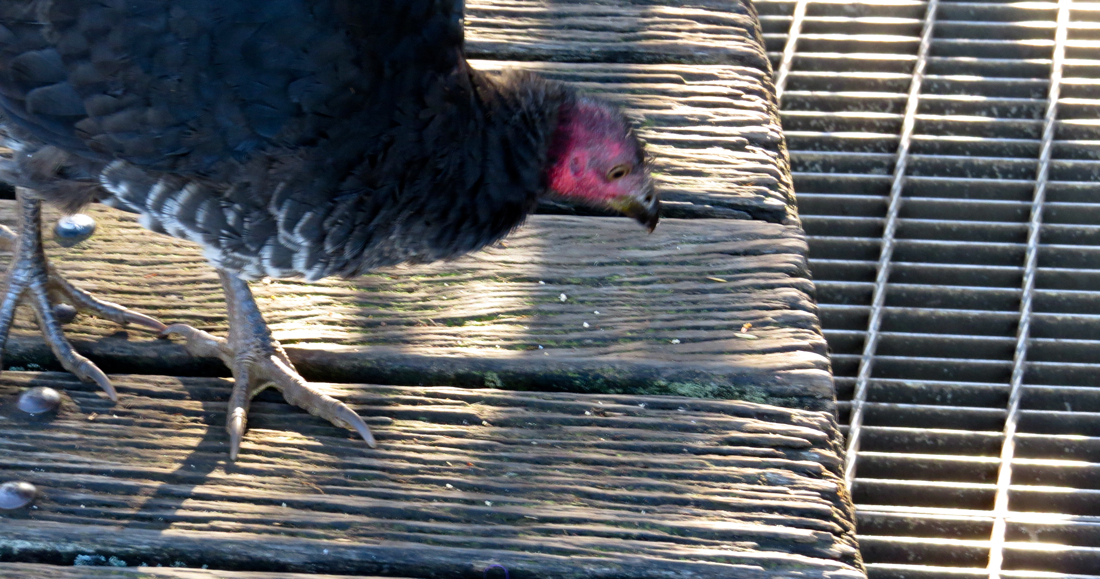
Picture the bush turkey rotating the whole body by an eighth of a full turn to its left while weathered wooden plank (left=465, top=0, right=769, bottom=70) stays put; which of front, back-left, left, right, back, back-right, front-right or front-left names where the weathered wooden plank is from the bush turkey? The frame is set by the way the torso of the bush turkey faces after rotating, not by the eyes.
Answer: front

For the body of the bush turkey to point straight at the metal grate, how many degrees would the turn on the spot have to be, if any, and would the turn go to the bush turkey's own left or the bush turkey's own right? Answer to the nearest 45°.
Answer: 0° — it already faces it

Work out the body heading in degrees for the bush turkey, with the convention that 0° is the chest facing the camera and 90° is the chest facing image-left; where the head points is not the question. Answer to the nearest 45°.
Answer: approximately 270°

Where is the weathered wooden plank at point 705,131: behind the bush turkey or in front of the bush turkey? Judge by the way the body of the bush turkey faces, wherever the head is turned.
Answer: in front
